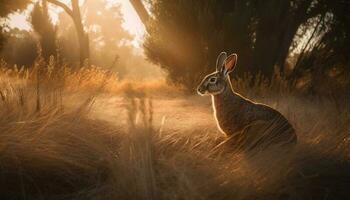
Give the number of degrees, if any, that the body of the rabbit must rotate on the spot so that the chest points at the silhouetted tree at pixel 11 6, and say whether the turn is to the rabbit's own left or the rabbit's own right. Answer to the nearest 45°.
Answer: approximately 45° to the rabbit's own right

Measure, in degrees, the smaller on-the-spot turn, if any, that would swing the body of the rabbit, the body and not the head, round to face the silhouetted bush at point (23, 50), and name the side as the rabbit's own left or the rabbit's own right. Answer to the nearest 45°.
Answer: approximately 45° to the rabbit's own right

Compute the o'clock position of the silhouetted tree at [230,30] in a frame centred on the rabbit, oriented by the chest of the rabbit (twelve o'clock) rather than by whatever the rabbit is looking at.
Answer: The silhouetted tree is roughly at 3 o'clock from the rabbit.

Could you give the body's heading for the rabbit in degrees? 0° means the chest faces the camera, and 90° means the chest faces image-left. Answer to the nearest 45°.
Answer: approximately 90°
